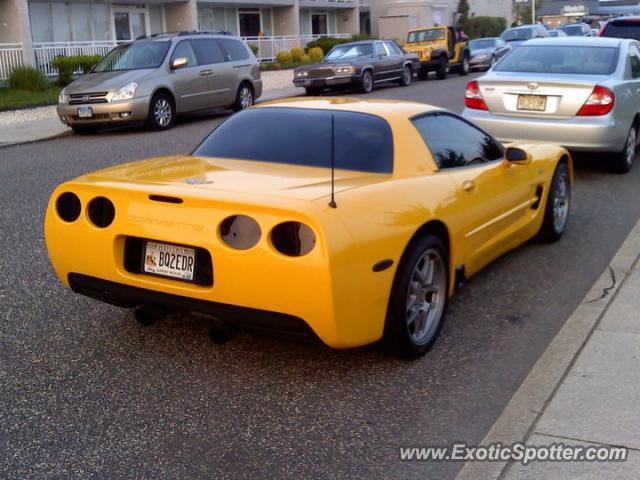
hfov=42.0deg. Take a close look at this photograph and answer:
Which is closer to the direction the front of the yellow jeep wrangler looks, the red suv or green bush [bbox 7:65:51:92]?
the green bush

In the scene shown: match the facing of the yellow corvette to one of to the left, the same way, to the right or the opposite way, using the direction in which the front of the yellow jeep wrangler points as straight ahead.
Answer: the opposite way

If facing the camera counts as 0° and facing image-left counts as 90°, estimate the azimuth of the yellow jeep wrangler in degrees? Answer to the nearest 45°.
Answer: approximately 45°

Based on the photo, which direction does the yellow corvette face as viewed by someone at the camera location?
facing away from the viewer and to the right of the viewer

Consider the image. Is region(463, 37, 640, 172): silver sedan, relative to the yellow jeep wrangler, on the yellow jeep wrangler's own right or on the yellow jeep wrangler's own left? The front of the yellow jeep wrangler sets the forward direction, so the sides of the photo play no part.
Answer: on the yellow jeep wrangler's own left

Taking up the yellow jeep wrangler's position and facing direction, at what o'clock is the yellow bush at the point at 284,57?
The yellow bush is roughly at 2 o'clock from the yellow jeep wrangler.

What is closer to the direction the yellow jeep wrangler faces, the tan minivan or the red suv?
the tan minivan

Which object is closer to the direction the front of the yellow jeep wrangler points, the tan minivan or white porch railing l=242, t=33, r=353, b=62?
the tan minivan

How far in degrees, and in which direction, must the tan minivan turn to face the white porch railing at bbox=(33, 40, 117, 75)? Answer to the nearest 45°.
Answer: approximately 135° to its right

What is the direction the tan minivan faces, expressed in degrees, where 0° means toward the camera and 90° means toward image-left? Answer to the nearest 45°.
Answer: approximately 45°

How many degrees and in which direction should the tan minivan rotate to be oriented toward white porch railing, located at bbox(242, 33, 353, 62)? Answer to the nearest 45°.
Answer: approximately 135° to its right

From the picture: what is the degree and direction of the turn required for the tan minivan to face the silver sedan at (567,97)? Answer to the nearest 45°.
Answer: approximately 90° to its left

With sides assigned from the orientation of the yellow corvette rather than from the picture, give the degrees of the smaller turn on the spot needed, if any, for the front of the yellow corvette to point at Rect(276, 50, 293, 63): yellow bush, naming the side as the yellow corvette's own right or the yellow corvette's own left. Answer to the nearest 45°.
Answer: approximately 45° to the yellow corvette's own left
